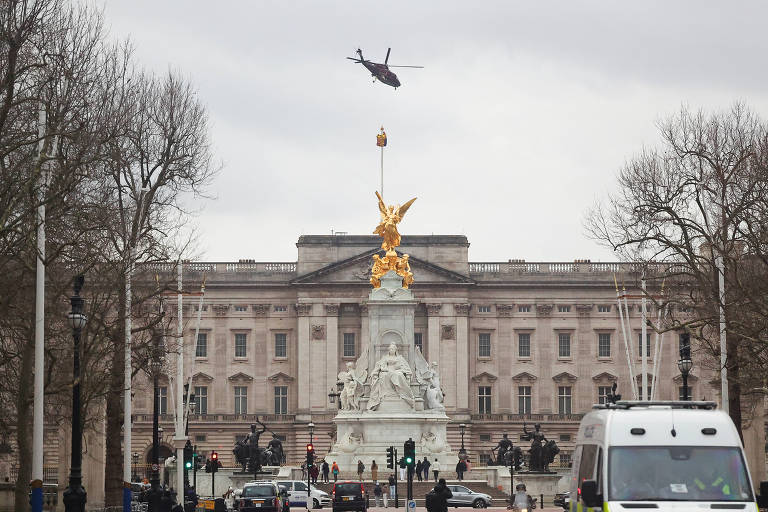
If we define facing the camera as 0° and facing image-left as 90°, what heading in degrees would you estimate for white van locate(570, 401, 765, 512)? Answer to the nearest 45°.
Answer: approximately 0°

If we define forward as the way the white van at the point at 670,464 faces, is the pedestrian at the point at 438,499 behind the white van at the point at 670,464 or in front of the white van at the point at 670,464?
behind
